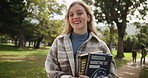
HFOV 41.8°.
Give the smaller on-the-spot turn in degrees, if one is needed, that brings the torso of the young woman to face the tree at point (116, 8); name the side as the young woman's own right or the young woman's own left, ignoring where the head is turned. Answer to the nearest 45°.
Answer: approximately 180°

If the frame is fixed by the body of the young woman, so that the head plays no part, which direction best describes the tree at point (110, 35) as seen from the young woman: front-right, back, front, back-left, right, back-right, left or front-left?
back

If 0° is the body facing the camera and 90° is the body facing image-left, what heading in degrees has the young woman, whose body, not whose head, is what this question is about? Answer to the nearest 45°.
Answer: approximately 0°
